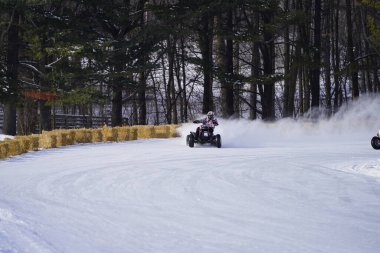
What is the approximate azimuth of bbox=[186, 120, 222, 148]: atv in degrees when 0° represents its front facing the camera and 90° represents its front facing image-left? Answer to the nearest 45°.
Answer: approximately 0°

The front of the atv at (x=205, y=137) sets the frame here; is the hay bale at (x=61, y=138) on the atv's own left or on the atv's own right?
on the atv's own right

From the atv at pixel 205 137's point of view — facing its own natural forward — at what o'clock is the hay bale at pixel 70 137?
The hay bale is roughly at 3 o'clock from the atv.

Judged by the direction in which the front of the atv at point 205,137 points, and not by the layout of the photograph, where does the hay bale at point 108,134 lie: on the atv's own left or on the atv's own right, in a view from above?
on the atv's own right
